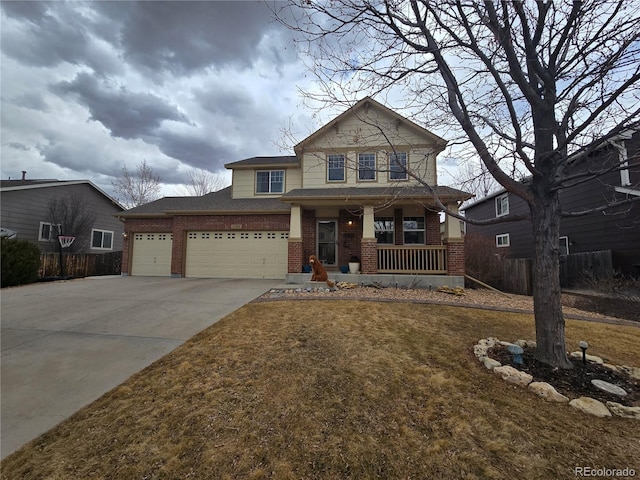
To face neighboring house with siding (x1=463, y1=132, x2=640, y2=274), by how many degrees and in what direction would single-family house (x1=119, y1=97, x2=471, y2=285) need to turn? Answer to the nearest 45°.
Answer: approximately 90° to its left

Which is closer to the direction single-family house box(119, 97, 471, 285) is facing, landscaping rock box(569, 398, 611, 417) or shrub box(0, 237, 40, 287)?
the landscaping rock

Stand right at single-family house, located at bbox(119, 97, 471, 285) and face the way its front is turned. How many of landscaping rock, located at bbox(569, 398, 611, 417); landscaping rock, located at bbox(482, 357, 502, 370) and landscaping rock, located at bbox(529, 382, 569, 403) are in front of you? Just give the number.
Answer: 3

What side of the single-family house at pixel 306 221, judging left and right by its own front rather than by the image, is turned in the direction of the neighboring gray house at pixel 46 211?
right

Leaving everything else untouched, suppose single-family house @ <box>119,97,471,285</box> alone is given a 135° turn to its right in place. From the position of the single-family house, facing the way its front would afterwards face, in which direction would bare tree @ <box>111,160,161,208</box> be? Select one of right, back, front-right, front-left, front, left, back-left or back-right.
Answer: front

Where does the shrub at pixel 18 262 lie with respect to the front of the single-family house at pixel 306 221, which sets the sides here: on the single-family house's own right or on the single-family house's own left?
on the single-family house's own right

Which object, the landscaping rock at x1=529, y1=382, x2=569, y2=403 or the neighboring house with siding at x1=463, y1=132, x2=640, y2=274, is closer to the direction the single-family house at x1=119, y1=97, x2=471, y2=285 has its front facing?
the landscaping rock

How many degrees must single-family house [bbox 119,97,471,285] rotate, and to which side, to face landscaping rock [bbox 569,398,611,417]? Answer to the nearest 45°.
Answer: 0° — it already faces it

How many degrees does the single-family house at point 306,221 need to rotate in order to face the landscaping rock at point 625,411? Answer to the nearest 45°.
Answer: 0° — it already faces it

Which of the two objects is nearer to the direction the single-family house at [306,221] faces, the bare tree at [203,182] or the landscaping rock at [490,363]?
the landscaping rock

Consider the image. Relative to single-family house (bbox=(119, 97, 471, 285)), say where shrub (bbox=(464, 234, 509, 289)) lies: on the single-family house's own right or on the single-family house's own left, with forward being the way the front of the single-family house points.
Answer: on the single-family house's own left

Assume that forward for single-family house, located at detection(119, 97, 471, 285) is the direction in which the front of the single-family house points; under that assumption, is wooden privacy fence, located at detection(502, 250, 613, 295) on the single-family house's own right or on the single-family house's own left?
on the single-family house's own left

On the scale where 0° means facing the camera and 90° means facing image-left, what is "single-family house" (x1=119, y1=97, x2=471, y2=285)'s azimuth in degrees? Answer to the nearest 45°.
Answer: approximately 0°
